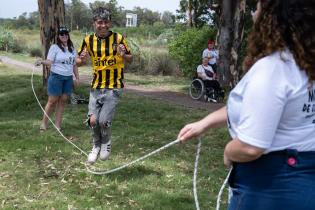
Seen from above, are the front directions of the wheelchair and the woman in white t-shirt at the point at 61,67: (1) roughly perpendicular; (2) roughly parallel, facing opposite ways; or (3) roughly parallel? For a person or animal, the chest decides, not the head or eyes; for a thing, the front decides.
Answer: roughly parallel

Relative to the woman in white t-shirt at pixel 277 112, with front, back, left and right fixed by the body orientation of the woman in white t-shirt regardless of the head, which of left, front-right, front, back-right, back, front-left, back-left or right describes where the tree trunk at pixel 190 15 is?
front-right

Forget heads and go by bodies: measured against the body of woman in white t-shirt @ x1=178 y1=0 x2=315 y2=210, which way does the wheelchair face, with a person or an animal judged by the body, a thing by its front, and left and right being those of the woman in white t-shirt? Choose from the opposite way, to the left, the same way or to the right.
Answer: the opposite way

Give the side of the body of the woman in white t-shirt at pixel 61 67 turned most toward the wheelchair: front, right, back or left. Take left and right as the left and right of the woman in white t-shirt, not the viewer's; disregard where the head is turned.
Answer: left

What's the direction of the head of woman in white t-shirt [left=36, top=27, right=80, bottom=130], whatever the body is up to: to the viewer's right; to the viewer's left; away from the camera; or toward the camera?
toward the camera

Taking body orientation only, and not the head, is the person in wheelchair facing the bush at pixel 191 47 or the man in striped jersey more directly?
the man in striped jersey

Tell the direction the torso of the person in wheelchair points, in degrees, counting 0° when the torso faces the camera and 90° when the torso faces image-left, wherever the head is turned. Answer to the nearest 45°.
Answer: approximately 315°

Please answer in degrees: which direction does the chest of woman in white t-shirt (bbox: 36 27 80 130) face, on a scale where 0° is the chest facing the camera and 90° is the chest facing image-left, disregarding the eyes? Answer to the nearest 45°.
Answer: approximately 315°

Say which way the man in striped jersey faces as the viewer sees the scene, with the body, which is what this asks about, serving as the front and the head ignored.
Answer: toward the camera

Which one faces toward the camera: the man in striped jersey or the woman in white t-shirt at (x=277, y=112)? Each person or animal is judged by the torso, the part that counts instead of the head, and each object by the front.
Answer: the man in striped jersey

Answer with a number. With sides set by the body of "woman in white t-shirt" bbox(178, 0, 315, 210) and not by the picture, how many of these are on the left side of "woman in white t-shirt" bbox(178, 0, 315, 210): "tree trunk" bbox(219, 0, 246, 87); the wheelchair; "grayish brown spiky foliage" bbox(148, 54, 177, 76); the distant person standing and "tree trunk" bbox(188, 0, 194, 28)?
0

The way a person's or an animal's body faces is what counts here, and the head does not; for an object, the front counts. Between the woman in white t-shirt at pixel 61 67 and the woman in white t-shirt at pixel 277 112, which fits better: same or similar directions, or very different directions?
very different directions

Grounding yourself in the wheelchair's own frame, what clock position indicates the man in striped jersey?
The man in striped jersey is roughly at 2 o'clock from the wheelchair.

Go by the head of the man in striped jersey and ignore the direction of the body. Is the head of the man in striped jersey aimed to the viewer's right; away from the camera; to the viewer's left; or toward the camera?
toward the camera

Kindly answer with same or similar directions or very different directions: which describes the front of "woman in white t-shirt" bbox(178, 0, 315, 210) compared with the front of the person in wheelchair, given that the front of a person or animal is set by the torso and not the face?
very different directions

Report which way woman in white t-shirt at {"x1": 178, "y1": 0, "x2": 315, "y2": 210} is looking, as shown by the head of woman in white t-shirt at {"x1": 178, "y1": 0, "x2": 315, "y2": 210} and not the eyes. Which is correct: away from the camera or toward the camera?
away from the camera

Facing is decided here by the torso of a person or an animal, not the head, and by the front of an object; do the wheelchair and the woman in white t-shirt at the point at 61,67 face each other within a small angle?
no
